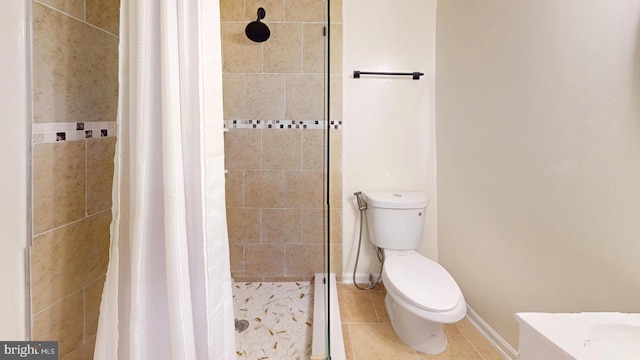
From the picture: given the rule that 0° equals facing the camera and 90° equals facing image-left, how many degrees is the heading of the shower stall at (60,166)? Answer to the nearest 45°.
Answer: approximately 0°
